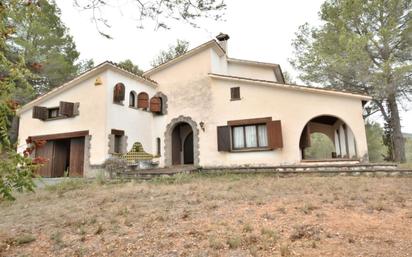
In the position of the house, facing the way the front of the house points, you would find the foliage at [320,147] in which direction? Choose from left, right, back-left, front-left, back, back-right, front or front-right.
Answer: back-left

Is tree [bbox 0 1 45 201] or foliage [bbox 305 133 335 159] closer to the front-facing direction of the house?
the tree

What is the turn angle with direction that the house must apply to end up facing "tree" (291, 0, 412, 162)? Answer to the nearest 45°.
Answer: approximately 90° to its left

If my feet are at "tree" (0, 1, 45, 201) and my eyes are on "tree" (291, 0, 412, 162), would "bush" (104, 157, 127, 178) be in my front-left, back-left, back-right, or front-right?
front-left

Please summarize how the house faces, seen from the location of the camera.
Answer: facing the viewer
